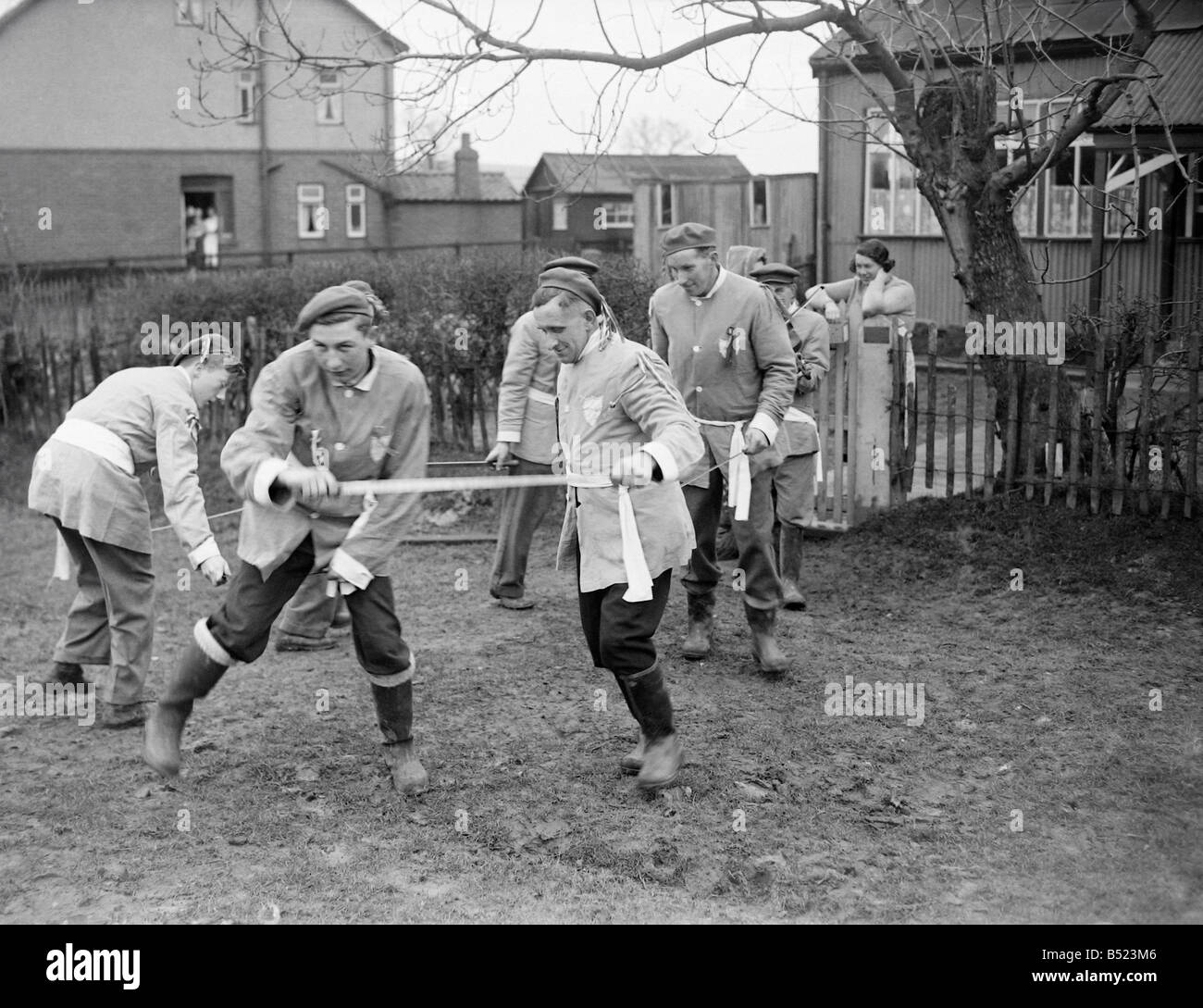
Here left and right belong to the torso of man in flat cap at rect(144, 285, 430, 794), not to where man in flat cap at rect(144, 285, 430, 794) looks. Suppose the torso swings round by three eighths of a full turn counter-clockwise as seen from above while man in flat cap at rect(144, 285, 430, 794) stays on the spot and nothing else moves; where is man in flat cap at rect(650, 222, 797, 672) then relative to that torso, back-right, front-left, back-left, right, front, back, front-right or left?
front

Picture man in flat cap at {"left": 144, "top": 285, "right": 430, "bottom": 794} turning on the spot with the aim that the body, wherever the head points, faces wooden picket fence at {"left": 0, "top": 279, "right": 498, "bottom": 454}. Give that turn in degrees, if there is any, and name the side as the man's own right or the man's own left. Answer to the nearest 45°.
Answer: approximately 180°

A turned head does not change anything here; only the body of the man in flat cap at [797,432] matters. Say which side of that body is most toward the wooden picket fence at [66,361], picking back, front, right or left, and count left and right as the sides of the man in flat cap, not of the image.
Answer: right

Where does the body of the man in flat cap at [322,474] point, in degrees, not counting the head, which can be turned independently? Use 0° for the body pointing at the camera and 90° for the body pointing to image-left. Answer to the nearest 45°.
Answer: approximately 0°

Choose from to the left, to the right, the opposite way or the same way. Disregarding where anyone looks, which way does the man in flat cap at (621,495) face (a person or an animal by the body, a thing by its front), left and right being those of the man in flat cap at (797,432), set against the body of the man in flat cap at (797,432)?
the same way

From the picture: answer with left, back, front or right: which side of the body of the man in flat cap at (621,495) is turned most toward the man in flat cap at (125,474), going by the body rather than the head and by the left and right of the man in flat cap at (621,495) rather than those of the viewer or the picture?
right

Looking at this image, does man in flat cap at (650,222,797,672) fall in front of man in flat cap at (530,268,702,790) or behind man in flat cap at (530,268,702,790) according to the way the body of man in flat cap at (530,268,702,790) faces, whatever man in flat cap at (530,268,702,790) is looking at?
behind

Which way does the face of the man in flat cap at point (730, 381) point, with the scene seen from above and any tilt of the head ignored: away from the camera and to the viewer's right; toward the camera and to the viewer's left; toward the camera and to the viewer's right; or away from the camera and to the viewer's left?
toward the camera and to the viewer's left

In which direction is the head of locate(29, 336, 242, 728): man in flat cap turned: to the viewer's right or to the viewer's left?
to the viewer's right

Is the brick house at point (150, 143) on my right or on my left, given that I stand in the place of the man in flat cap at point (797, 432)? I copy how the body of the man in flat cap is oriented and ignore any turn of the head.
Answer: on my right

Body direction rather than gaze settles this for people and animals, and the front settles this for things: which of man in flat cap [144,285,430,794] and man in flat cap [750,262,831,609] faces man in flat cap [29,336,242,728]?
man in flat cap [750,262,831,609]

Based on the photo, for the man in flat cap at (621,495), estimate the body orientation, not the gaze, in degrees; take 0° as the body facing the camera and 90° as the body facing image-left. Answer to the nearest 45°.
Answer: approximately 45°

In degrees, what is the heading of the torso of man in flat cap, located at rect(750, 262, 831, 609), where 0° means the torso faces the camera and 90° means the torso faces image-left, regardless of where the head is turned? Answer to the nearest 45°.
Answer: approximately 45°

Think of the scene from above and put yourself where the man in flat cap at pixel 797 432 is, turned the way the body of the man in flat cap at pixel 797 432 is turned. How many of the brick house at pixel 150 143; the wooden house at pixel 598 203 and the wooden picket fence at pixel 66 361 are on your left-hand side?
0

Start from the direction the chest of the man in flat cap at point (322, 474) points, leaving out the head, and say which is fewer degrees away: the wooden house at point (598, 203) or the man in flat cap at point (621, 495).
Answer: the man in flat cap

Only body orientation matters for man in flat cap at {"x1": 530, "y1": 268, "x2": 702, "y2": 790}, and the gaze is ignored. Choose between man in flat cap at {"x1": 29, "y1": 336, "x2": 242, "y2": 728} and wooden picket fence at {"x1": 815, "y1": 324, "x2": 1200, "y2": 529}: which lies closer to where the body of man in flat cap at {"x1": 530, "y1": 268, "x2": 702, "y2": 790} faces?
the man in flat cap
